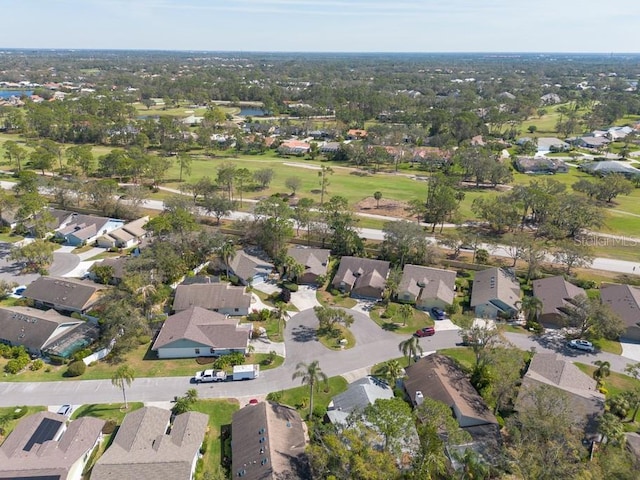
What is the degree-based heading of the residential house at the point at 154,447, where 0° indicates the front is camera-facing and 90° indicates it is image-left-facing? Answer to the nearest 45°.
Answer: approximately 180°

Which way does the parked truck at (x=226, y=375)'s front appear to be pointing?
to the viewer's left

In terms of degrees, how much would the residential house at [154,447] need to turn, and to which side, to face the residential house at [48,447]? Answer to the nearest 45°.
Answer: approximately 45° to its left

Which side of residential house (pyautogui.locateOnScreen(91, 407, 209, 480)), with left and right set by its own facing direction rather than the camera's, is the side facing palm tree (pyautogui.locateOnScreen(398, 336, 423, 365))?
right

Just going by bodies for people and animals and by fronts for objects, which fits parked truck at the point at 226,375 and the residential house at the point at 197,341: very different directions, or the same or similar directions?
very different directions

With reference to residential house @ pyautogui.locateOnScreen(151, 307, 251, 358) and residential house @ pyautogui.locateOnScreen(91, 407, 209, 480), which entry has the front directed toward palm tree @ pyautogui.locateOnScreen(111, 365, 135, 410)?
residential house @ pyautogui.locateOnScreen(91, 407, 209, 480)

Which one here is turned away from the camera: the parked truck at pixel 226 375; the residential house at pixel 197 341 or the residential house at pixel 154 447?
the residential house at pixel 154 447

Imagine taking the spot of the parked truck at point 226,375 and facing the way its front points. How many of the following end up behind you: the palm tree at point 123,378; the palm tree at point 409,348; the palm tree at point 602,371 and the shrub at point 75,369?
2

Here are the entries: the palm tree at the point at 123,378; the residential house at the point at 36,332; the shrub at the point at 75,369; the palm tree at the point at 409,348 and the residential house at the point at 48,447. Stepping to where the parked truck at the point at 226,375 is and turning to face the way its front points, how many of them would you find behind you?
1

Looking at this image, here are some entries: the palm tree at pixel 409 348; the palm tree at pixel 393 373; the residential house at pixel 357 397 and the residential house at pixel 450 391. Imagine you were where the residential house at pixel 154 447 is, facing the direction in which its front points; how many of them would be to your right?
4

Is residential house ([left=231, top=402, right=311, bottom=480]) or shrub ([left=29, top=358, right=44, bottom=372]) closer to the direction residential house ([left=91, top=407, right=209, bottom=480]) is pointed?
the shrub

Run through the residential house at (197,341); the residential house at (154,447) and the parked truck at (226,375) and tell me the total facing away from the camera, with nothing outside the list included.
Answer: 1

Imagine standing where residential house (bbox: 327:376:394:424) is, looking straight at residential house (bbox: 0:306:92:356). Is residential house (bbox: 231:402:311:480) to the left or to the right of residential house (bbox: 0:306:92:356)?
left

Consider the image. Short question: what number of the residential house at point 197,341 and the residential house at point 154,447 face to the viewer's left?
0

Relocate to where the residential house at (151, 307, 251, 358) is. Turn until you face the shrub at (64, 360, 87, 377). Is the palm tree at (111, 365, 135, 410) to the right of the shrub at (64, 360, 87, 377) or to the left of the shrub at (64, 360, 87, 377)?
left

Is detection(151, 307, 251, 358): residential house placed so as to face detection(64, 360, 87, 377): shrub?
no
